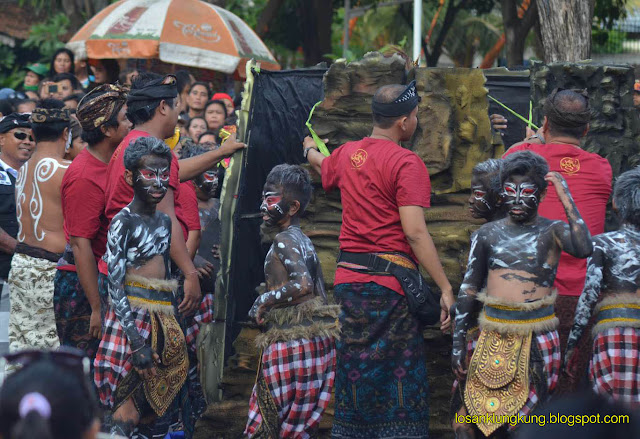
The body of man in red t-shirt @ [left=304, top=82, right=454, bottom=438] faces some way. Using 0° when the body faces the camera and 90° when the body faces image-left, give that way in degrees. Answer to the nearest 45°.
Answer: approximately 225°

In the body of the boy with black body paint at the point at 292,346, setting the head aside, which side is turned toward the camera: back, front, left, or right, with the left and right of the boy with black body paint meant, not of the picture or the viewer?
left

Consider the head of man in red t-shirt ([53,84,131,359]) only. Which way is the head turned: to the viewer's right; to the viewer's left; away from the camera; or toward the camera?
to the viewer's right

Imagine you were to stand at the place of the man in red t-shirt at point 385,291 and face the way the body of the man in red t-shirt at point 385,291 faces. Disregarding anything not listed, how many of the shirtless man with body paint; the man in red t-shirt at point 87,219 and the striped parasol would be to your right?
0

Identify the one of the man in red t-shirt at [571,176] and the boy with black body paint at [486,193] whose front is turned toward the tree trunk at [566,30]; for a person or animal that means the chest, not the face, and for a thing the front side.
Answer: the man in red t-shirt

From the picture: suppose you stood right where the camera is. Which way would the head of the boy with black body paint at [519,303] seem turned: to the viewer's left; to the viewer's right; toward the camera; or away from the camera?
toward the camera

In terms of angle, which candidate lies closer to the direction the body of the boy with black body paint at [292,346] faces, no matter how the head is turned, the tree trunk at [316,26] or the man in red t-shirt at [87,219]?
the man in red t-shirt

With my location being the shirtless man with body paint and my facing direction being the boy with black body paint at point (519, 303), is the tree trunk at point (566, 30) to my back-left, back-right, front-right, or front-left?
front-left

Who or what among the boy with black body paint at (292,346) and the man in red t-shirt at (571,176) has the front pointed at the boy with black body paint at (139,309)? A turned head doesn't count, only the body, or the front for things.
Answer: the boy with black body paint at (292,346)

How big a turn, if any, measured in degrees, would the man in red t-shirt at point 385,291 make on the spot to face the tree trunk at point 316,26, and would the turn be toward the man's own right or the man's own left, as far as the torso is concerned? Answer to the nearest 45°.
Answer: approximately 45° to the man's own left

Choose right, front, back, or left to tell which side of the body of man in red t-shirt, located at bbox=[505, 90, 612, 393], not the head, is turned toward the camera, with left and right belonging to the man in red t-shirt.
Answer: back

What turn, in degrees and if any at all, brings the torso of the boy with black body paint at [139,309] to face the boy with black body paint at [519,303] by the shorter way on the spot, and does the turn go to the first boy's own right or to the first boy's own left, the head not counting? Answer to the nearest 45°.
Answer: approximately 45° to the first boy's own left

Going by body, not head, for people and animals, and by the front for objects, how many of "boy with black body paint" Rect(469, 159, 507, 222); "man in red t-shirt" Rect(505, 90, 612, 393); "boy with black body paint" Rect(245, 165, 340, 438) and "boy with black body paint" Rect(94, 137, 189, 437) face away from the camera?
1

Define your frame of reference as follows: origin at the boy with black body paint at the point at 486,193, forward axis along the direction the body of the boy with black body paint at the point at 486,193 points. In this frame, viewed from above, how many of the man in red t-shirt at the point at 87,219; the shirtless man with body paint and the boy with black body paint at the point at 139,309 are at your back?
0
